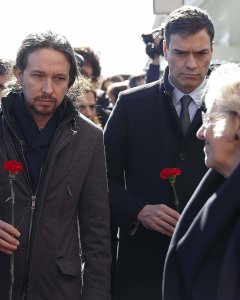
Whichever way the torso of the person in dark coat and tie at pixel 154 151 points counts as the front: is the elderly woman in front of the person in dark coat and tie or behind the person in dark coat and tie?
in front

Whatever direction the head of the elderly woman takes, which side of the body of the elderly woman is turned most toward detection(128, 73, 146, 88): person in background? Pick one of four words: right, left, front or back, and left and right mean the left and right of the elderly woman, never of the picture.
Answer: right

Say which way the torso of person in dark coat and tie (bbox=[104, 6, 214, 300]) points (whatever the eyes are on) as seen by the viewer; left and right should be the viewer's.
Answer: facing the viewer and to the right of the viewer

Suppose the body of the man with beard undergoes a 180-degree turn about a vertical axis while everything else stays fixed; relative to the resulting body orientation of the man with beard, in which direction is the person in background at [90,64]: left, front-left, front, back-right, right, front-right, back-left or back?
front-left

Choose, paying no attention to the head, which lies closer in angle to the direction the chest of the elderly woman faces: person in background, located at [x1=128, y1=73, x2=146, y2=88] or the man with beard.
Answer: the man with beard

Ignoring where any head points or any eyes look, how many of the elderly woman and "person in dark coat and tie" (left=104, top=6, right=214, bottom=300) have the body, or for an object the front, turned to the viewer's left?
1

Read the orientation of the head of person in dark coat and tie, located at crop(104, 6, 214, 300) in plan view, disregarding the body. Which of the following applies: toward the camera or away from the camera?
toward the camera

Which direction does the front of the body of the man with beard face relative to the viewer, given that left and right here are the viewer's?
facing the viewer and to the left of the viewer

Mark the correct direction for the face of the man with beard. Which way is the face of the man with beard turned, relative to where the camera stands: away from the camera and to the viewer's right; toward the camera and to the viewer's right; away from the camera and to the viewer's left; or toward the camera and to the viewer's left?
toward the camera and to the viewer's right

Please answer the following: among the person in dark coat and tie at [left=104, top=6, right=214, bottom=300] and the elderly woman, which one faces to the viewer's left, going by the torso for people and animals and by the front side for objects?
the elderly woman

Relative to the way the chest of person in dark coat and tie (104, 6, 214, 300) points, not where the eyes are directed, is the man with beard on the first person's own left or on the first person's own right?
on the first person's own right

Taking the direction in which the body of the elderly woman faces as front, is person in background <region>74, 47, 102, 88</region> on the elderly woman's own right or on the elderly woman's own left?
on the elderly woman's own right

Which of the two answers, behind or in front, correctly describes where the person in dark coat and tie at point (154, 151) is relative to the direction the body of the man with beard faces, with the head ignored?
behind

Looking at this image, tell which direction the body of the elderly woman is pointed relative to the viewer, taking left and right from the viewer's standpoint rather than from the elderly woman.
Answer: facing to the left of the viewer

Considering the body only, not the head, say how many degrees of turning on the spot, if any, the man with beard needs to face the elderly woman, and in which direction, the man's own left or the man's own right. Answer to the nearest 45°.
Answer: approximately 90° to the man's own left
